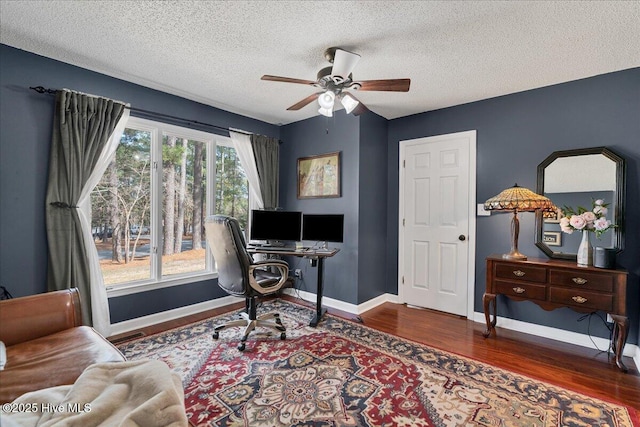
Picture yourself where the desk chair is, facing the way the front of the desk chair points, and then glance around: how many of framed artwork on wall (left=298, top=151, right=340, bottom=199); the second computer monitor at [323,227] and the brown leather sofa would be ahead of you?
2

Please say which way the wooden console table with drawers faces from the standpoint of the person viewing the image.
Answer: facing the viewer and to the left of the viewer

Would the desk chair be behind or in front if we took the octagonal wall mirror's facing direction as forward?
in front

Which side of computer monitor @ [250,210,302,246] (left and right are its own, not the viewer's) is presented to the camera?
front

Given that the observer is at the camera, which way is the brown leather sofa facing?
facing the viewer and to the right of the viewer

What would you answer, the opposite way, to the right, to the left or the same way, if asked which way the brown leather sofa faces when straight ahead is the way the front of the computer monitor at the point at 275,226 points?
to the left

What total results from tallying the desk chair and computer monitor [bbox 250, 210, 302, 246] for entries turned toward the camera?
1

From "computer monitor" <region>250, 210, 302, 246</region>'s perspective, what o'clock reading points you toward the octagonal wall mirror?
The octagonal wall mirror is roughly at 10 o'clock from the computer monitor.

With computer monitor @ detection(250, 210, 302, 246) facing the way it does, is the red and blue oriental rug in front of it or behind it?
in front

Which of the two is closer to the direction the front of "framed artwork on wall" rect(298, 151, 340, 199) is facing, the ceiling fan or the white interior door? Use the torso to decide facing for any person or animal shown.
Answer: the ceiling fan

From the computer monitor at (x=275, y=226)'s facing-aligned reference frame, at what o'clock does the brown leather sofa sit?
The brown leather sofa is roughly at 1 o'clock from the computer monitor.
